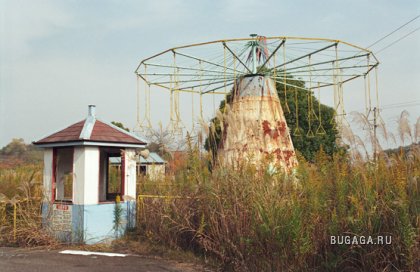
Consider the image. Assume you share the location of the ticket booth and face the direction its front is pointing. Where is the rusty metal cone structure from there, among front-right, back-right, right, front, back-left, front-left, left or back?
back-left
